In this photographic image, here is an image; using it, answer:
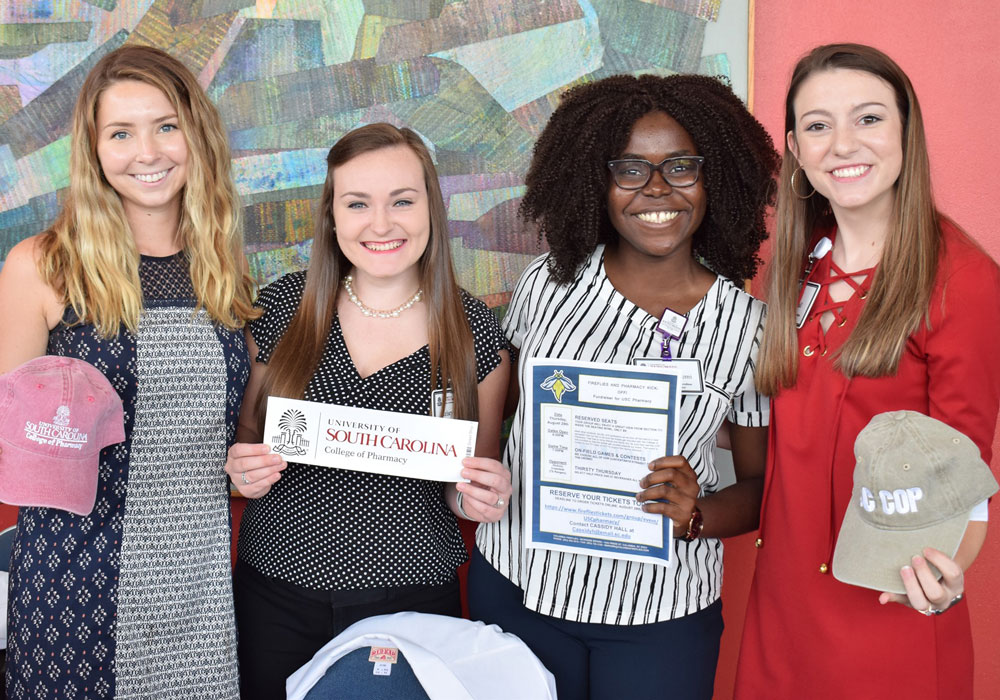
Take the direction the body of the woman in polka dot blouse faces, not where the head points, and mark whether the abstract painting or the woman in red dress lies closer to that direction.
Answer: the woman in red dress

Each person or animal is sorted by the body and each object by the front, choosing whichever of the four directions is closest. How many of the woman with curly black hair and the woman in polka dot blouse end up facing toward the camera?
2

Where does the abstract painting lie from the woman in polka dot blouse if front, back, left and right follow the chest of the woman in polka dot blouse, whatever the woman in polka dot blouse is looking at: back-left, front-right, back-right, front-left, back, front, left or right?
back

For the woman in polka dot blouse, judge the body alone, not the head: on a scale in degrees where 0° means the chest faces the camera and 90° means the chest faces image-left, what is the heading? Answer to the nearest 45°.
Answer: approximately 0°

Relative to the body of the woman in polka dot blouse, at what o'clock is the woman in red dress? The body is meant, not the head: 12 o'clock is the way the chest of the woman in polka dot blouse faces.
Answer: The woman in red dress is roughly at 10 o'clock from the woman in polka dot blouse.
